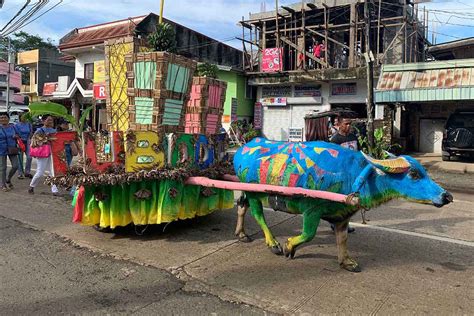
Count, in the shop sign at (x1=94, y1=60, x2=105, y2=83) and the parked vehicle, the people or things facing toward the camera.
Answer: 1

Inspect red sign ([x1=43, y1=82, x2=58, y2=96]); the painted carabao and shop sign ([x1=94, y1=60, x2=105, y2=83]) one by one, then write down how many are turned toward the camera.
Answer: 2

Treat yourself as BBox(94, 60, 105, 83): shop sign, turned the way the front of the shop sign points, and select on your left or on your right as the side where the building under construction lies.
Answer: on your left

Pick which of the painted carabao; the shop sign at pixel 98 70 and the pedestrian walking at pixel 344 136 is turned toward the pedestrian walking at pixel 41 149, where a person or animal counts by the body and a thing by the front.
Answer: the shop sign

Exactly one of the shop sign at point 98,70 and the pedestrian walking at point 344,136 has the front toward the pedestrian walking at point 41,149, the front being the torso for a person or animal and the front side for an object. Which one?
the shop sign

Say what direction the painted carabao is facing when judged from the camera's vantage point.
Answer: facing to the right of the viewer

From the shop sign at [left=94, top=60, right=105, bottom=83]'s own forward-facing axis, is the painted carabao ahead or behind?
ahead
